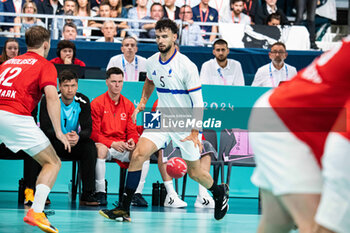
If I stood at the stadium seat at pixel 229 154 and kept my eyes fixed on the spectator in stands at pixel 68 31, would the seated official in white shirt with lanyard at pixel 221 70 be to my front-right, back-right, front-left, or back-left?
front-right

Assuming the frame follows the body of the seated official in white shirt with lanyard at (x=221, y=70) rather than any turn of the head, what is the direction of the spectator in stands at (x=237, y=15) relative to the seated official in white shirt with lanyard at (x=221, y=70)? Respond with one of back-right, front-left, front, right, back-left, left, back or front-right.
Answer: back

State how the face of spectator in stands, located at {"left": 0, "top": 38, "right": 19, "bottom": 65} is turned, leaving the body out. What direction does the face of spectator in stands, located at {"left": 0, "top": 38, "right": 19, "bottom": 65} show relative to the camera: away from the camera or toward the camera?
toward the camera

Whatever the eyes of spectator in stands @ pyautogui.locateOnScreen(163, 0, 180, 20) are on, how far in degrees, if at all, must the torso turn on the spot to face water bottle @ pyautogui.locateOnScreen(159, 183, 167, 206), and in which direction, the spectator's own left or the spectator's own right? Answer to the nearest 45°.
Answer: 0° — they already face it

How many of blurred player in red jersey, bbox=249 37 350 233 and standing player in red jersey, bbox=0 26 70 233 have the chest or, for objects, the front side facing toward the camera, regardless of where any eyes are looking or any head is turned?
0

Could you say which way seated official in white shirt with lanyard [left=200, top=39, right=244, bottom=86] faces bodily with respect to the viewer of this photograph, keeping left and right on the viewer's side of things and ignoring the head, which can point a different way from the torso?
facing the viewer

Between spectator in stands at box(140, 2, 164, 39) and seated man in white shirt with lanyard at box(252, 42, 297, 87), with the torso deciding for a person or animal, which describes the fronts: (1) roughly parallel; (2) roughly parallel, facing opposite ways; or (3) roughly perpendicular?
roughly parallel

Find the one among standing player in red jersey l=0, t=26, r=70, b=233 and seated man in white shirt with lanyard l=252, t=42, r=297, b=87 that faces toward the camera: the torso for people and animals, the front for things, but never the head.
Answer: the seated man in white shirt with lanyard

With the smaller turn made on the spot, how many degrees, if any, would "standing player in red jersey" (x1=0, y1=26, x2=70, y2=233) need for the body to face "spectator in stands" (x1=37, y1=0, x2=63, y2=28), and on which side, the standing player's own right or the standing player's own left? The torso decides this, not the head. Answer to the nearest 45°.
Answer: approximately 45° to the standing player's own left

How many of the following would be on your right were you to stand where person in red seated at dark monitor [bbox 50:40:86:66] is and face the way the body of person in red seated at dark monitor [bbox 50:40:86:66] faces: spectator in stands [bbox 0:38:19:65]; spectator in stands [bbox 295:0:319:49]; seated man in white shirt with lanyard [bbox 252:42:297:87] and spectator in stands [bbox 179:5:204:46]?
1

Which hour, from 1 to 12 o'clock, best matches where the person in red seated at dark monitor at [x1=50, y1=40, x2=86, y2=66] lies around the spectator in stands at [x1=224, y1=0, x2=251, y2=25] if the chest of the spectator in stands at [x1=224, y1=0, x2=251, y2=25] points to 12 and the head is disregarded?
the person in red seated at dark monitor at [x1=50, y1=40, x2=86, y2=66] is roughly at 1 o'clock from the spectator in stands at [x1=224, y1=0, x2=251, y2=25].

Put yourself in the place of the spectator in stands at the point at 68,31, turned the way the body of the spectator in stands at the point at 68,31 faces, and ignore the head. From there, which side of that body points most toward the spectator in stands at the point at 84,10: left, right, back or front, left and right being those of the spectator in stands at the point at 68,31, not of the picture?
back

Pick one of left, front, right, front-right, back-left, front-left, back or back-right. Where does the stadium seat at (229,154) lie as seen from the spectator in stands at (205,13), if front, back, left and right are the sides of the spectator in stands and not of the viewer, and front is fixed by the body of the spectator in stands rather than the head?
front

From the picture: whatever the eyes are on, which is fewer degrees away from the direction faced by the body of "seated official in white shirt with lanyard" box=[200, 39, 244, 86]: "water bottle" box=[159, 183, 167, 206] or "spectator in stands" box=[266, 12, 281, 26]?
the water bottle

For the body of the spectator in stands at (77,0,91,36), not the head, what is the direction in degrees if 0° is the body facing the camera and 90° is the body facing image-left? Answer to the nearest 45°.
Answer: approximately 0°

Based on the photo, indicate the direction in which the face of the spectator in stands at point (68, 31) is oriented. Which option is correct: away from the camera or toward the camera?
toward the camera

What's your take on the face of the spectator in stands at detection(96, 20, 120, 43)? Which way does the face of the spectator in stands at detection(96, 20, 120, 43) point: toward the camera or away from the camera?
toward the camera

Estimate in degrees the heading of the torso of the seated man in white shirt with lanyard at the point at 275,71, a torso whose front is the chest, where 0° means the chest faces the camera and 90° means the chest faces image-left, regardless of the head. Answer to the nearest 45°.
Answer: approximately 0°

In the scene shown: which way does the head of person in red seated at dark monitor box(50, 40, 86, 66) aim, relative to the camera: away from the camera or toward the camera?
toward the camera

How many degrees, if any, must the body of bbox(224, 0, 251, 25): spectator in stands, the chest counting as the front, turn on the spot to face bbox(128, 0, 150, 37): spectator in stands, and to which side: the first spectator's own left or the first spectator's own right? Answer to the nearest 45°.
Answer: approximately 90° to the first spectator's own right
